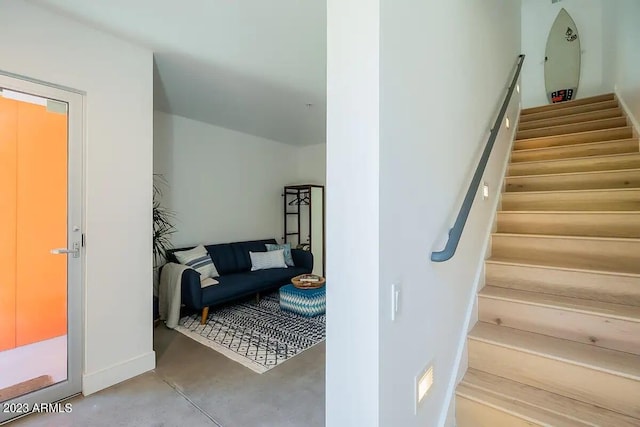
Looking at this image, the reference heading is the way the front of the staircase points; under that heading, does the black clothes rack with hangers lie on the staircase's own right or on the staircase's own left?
on the staircase's own right

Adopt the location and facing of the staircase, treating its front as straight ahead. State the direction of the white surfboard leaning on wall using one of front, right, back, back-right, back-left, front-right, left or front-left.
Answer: back

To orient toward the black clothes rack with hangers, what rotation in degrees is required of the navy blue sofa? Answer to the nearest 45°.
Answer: approximately 90° to its left

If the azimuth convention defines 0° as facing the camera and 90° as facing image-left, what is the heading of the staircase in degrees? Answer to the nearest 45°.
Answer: approximately 0°

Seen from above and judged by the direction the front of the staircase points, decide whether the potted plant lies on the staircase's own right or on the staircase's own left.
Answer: on the staircase's own right

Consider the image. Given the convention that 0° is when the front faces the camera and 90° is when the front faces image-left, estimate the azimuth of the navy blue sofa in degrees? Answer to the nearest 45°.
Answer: approximately 315°

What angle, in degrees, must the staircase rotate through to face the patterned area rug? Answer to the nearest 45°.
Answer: approximately 90° to its right

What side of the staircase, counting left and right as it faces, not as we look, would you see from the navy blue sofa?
right
